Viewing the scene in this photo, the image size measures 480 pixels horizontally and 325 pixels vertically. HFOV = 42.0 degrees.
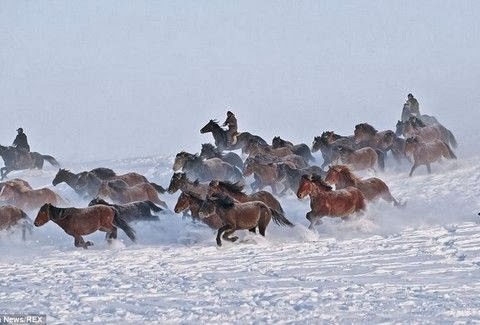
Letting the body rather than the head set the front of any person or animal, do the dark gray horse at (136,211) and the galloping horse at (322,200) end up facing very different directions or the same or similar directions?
same or similar directions

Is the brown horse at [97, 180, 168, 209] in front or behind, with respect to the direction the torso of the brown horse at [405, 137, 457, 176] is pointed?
in front

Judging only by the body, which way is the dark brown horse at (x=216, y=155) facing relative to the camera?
to the viewer's left

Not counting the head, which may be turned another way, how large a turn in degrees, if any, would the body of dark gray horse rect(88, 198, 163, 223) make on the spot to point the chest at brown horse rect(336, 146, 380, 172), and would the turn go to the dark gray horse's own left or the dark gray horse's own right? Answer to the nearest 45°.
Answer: approximately 135° to the dark gray horse's own right

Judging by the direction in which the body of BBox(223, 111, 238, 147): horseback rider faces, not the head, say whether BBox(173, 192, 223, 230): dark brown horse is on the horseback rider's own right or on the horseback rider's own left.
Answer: on the horseback rider's own left

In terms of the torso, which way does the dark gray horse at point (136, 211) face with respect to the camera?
to the viewer's left

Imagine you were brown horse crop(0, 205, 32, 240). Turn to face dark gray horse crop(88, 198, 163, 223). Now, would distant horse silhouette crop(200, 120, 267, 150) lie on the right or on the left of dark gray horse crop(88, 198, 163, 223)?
left

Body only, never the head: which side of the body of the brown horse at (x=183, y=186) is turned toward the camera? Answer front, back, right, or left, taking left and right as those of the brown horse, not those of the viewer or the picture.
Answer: left

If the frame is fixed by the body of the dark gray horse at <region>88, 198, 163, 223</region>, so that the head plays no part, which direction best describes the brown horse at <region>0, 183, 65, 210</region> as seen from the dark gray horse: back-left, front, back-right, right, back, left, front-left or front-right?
front-right

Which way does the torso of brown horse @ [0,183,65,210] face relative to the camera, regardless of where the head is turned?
to the viewer's left

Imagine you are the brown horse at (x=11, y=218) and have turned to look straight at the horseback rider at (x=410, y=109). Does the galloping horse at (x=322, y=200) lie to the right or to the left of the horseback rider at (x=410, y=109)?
right

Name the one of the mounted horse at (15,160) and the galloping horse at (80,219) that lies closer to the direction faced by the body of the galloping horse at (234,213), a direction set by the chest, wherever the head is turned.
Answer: the galloping horse

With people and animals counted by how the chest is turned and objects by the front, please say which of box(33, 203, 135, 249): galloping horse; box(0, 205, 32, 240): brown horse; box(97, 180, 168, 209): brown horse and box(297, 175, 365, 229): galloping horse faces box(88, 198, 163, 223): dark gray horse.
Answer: box(297, 175, 365, 229): galloping horse

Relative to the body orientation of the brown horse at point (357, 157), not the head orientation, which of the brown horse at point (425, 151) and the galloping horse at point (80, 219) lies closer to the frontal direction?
the galloping horse

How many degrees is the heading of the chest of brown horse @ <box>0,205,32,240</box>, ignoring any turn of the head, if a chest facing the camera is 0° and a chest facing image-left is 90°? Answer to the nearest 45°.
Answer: approximately 90°

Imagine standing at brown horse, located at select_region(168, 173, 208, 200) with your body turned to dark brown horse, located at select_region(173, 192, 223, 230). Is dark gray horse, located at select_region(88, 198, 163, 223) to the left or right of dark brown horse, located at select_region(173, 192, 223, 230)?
right

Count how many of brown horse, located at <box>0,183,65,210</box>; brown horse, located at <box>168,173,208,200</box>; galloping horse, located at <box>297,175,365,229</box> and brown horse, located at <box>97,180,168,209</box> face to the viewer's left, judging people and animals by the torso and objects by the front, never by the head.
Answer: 4

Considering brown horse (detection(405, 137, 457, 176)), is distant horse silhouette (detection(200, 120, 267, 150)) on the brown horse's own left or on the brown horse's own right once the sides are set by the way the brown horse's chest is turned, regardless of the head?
on the brown horse's own right

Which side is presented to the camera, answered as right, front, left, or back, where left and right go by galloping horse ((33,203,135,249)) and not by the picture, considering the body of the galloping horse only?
left

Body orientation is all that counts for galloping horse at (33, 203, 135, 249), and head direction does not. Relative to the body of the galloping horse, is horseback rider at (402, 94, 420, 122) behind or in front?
behind
